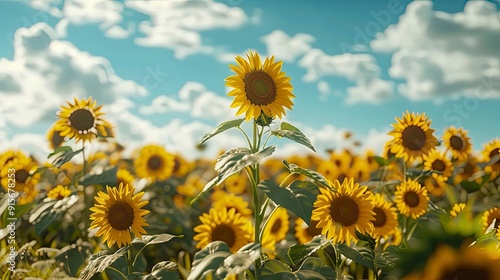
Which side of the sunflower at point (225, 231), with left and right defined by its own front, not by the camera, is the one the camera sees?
front

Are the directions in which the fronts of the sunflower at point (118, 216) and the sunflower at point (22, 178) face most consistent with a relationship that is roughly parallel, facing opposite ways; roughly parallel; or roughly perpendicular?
roughly parallel

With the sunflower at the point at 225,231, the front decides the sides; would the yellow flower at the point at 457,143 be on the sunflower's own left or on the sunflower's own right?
on the sunflower's own left

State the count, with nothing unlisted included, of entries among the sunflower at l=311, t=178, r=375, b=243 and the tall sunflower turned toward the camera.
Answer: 2

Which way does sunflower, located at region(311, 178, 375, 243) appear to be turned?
toward the camera

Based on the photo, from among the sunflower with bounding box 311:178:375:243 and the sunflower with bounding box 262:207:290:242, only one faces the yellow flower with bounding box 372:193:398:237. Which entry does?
the sunflower with bounding box 262:207:290:242

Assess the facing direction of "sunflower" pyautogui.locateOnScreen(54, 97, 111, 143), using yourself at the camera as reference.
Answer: facing the viewer

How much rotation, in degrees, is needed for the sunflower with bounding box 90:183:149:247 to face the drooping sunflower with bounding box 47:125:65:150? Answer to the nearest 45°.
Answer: approximately 180°

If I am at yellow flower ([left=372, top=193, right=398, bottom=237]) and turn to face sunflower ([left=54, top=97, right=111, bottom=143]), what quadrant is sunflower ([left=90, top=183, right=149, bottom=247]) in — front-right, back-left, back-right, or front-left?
front-left

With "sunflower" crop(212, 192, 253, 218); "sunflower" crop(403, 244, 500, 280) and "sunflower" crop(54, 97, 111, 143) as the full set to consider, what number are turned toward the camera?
3

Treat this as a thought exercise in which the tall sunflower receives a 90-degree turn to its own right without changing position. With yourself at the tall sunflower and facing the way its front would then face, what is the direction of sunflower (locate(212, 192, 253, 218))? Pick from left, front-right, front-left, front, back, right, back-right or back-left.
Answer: right

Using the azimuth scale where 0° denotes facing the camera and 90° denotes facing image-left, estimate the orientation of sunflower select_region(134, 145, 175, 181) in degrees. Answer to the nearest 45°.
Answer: approximately 0°

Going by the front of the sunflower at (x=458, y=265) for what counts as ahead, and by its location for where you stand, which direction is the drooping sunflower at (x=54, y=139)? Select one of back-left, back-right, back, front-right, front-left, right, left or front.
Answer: back-right

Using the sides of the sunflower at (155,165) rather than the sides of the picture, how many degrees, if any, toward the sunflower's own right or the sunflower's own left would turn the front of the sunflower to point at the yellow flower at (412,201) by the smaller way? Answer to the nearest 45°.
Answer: approximately 45° to the sunflower's own left
